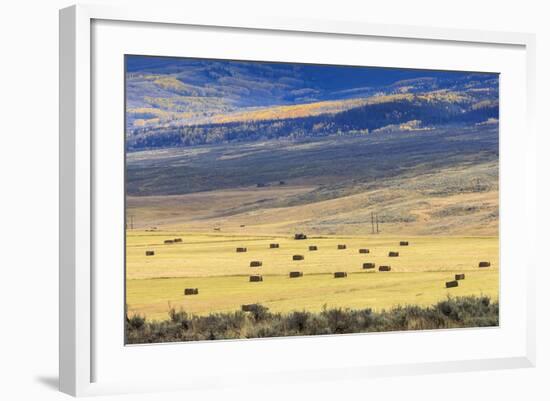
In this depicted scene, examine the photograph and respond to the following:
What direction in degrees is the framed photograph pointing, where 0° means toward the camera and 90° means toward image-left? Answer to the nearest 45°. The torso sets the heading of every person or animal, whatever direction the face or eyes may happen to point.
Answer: approximately 315°
